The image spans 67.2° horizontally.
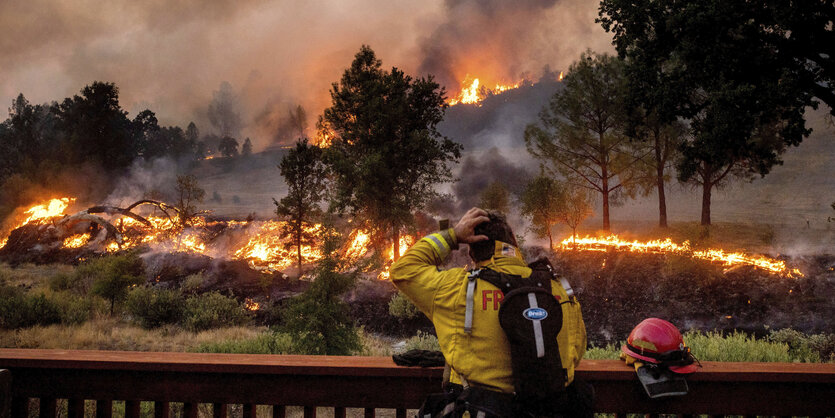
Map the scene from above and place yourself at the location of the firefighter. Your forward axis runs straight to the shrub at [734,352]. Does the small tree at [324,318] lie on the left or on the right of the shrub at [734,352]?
left

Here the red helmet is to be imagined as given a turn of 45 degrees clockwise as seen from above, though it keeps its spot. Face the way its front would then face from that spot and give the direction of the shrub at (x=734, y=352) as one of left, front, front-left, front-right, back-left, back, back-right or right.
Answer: back

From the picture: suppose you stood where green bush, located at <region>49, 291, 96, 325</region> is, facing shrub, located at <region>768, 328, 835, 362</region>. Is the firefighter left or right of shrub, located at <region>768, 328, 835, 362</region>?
right

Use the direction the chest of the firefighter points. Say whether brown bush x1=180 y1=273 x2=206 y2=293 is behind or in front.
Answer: in front

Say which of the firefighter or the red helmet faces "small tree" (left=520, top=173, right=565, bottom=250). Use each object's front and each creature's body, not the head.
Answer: the firefighter

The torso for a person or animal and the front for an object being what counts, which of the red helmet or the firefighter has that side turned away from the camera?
the firefighter

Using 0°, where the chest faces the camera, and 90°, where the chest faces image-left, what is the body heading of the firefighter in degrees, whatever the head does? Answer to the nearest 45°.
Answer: approximately 180°

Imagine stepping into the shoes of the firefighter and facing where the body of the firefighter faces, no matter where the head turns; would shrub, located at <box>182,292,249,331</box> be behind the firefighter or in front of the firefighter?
in front

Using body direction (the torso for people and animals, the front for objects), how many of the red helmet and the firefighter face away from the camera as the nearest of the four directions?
1
